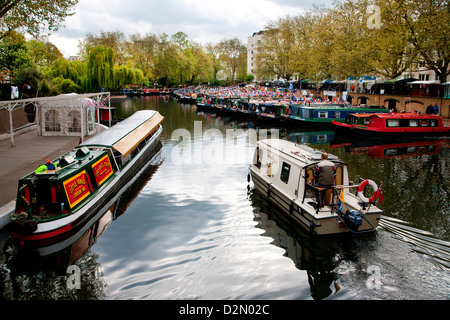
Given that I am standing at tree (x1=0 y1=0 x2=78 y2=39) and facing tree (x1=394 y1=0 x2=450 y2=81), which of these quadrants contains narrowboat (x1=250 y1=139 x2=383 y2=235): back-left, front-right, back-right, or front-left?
front-right

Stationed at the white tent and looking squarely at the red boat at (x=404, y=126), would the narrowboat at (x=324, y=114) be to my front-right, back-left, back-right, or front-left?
front-left

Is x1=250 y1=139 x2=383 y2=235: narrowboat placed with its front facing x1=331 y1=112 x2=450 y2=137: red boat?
no

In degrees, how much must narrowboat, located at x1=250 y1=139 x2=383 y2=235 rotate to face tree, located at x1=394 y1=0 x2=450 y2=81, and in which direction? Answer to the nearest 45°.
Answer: approximately 45° to its right

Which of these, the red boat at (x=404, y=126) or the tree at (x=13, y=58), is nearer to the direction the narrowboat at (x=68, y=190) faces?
the red boat

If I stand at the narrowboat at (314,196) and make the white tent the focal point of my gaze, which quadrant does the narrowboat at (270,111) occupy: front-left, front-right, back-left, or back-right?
front-right

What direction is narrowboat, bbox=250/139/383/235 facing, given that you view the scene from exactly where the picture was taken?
facing away from the viewer and to the left of the viewer

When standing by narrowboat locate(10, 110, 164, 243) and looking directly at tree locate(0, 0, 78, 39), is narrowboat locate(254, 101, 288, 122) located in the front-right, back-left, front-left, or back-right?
front-right
